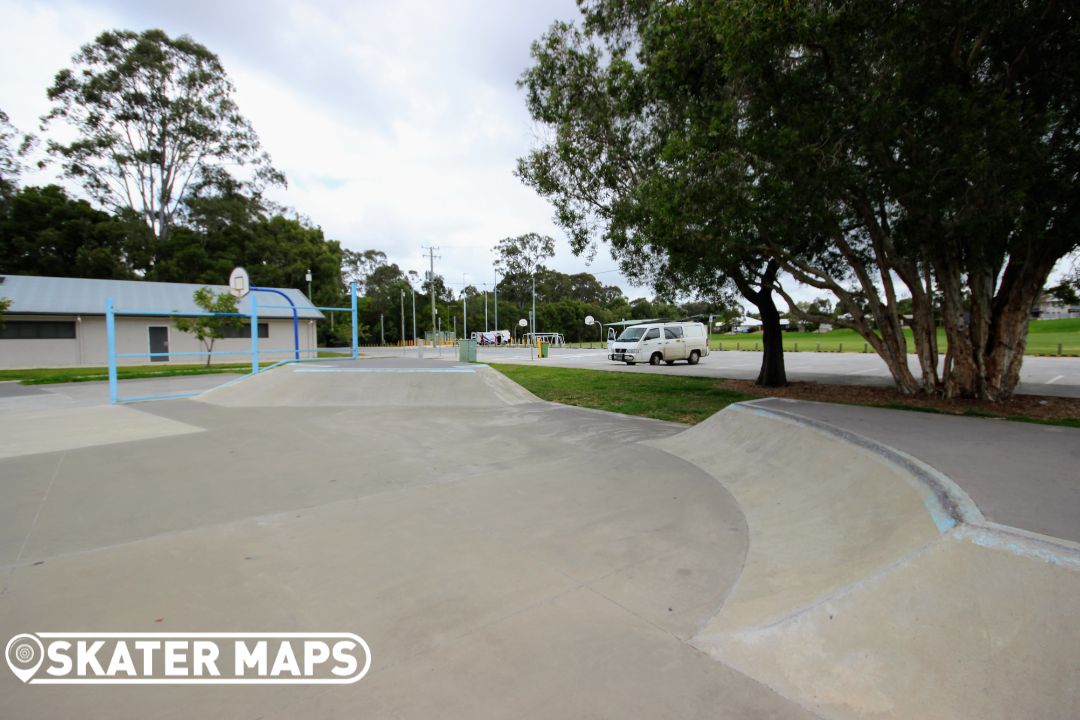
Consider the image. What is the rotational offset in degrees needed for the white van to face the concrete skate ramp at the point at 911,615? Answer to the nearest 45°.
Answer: approximately 45° to its left

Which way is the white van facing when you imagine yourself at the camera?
facing the viewer and to the left of the viewer

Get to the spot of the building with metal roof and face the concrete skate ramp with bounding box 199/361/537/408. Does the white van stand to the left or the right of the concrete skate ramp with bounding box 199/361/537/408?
left

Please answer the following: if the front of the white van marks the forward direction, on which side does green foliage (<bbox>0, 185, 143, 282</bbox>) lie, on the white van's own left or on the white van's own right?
on the white van's own right

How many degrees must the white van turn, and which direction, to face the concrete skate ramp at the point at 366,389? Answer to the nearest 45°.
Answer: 0° — it already faces it

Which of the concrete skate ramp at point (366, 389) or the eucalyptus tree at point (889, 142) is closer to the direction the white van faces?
the concrete skate ramp

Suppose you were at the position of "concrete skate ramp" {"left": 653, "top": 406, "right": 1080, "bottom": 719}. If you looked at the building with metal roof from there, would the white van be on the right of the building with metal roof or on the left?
right

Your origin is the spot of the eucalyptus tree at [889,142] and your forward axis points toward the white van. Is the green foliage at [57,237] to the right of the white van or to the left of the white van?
left

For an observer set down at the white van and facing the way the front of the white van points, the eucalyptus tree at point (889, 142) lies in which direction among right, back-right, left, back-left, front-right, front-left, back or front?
front-left

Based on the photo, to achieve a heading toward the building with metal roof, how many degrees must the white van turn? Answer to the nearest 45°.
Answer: approximately 45° to its right
